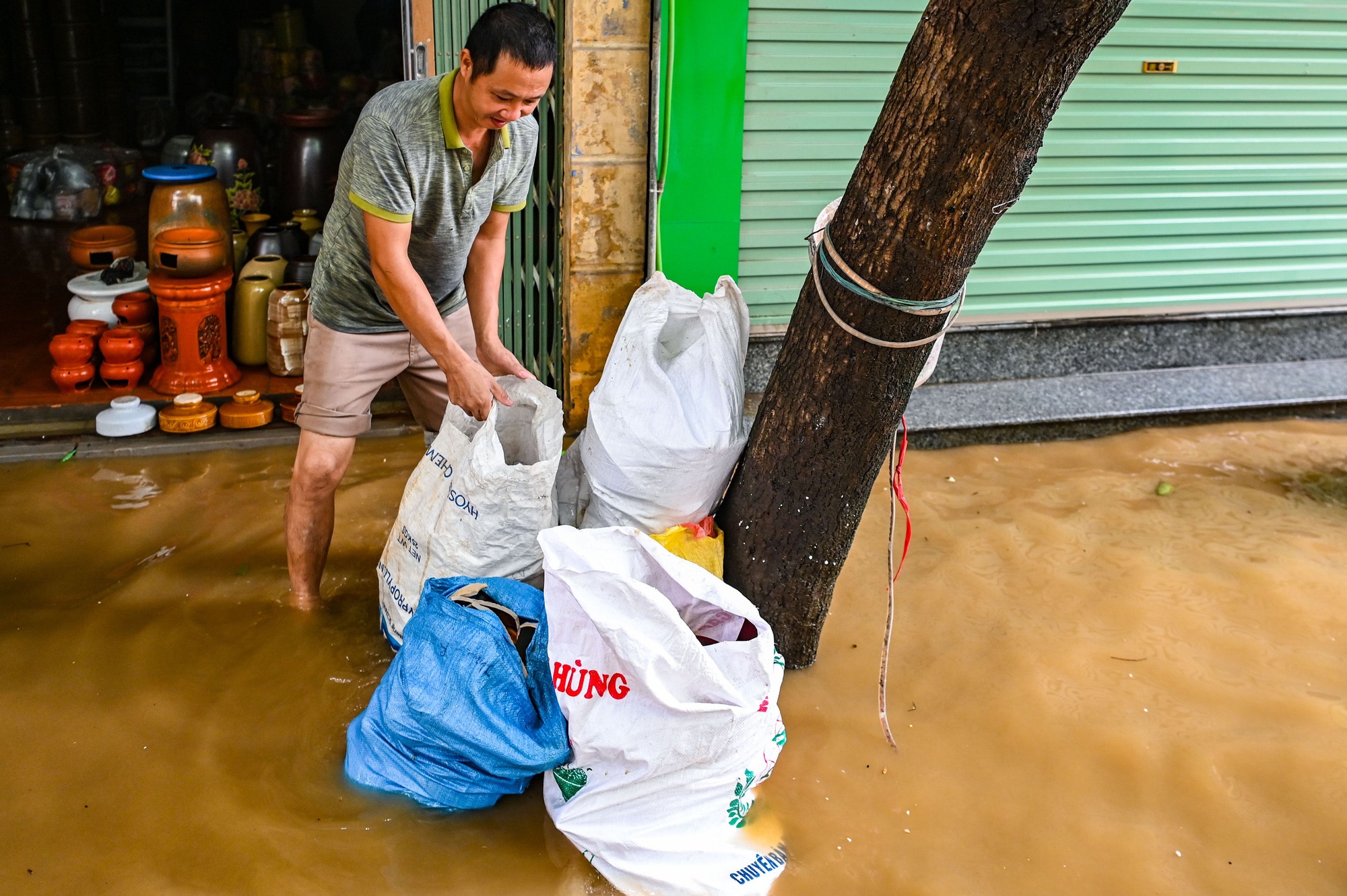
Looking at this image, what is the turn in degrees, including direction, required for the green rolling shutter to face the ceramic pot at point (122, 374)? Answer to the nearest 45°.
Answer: approximately 45° to its right

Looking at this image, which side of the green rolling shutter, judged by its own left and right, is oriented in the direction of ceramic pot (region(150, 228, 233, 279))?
right

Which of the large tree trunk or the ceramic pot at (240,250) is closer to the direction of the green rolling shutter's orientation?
the large tree trunk

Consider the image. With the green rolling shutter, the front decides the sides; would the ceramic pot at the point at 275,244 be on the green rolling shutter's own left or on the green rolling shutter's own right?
on the green rolling shutter's own right

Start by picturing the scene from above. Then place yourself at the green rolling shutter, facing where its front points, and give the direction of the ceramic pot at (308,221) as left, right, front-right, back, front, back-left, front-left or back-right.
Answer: right

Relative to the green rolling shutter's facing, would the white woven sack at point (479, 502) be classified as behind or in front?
in front

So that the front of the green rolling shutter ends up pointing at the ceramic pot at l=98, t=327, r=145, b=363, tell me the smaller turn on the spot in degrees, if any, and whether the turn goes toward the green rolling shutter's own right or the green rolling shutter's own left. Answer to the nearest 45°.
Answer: approximately 45° to the green rolling shutter's own right

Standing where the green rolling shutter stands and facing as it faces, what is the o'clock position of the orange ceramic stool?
The orange ceramic stool is roughly at 2 o'clock from the green rolling shutter.

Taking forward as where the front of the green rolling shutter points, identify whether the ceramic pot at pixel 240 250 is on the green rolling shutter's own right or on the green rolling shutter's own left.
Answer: on the green rolling shutter's own right

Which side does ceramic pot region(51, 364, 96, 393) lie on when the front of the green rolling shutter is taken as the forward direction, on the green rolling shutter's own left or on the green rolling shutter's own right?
on the green rolling shutter's own right

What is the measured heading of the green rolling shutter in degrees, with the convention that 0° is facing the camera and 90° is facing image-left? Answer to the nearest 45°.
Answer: approximately 0°

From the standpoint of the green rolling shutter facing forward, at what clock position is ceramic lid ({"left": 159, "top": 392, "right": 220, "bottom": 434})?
The ceramic lid is roughly at 2 o'clock from the green rolling shutter.

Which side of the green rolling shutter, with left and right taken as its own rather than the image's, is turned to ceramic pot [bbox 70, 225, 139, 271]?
right

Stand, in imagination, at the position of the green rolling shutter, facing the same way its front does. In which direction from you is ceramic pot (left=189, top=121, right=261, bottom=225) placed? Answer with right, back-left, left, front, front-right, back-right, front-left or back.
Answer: right
